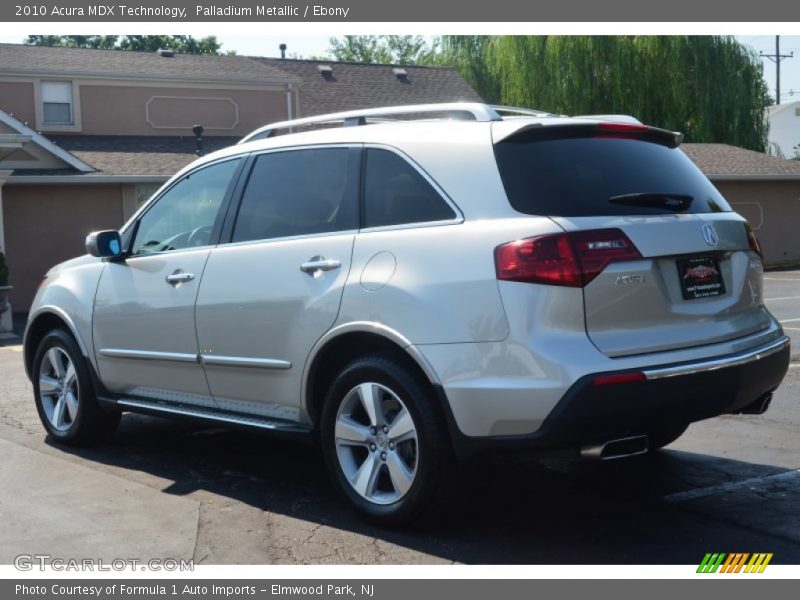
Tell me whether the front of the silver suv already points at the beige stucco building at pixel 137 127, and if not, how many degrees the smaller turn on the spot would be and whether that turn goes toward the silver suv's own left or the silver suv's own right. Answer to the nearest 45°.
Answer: approximately 45° to the silver suv's own right

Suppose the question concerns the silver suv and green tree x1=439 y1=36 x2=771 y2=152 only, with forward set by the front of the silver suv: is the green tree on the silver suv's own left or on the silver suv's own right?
on the silver suv's own right

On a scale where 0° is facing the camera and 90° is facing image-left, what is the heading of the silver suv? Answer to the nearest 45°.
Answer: approximately 135°

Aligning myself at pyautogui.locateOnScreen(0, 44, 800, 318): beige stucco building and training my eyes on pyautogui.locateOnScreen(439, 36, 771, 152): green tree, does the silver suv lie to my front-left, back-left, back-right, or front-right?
back-right
